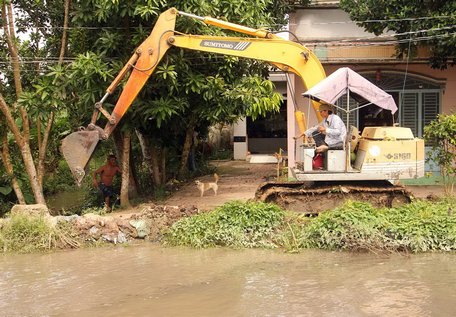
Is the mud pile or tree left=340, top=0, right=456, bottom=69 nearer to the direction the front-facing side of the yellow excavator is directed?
the mud pile

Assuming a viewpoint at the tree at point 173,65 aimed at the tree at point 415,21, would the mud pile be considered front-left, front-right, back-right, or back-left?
back-right

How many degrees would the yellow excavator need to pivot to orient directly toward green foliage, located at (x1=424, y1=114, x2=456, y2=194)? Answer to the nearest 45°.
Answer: approximately 180°

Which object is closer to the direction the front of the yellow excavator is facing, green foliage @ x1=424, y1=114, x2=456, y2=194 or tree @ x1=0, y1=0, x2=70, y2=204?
the tree

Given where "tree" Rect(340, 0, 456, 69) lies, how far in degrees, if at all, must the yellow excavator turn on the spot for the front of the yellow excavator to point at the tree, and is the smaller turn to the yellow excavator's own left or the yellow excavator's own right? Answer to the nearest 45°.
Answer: approximately 135° to the yellow excavator's own right

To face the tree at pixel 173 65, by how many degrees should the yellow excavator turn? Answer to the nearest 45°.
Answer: approximately 45° to its right

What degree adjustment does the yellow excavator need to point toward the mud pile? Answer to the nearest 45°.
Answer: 0° — it already faces it

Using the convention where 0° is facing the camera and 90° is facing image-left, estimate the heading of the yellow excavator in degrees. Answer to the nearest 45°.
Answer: approximately 90°
